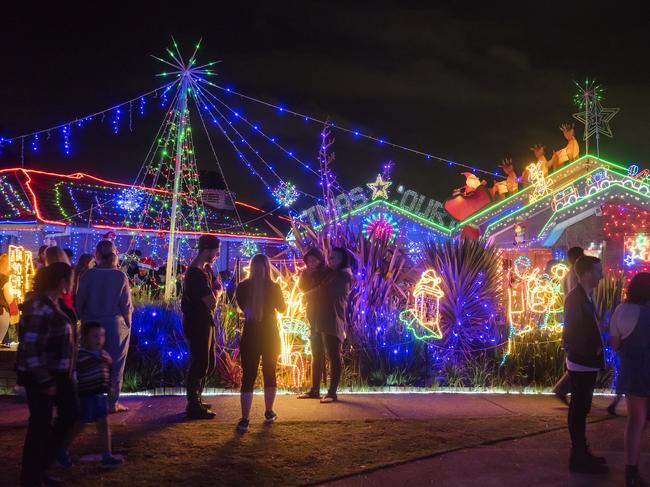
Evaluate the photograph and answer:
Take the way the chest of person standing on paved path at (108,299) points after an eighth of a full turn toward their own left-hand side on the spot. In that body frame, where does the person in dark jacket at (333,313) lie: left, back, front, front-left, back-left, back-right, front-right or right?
back-right

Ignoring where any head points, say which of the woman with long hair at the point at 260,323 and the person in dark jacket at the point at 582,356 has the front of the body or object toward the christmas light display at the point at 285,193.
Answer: the woman with long hair

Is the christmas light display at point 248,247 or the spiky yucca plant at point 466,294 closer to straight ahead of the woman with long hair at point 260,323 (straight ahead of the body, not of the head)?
the christmas light display

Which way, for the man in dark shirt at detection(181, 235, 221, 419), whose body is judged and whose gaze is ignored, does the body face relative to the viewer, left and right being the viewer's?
facing to the right of the viewer

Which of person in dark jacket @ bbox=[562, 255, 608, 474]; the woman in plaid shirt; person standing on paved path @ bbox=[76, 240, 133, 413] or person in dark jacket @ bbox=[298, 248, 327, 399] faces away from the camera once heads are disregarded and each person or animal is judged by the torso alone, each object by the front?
the person standing on paved path

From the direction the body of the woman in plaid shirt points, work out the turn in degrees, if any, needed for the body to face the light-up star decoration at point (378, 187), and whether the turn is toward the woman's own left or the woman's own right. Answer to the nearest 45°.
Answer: approximately 45° to the woman's own left

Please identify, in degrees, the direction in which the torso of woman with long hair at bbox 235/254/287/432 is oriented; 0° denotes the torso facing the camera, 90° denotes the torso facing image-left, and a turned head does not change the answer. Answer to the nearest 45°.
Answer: approximately 180°

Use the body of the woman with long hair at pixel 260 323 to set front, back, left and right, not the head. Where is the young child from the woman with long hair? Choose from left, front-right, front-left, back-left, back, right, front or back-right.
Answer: back-left

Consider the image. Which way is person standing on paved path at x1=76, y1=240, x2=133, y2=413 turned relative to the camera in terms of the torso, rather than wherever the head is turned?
away from the camera

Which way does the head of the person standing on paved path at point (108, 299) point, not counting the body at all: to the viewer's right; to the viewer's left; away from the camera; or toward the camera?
away from the camera

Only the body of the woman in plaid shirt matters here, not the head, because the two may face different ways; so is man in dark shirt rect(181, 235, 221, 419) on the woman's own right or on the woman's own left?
on the woman's own left

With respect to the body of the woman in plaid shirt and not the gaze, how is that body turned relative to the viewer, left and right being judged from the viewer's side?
facing to the right of the viewer
